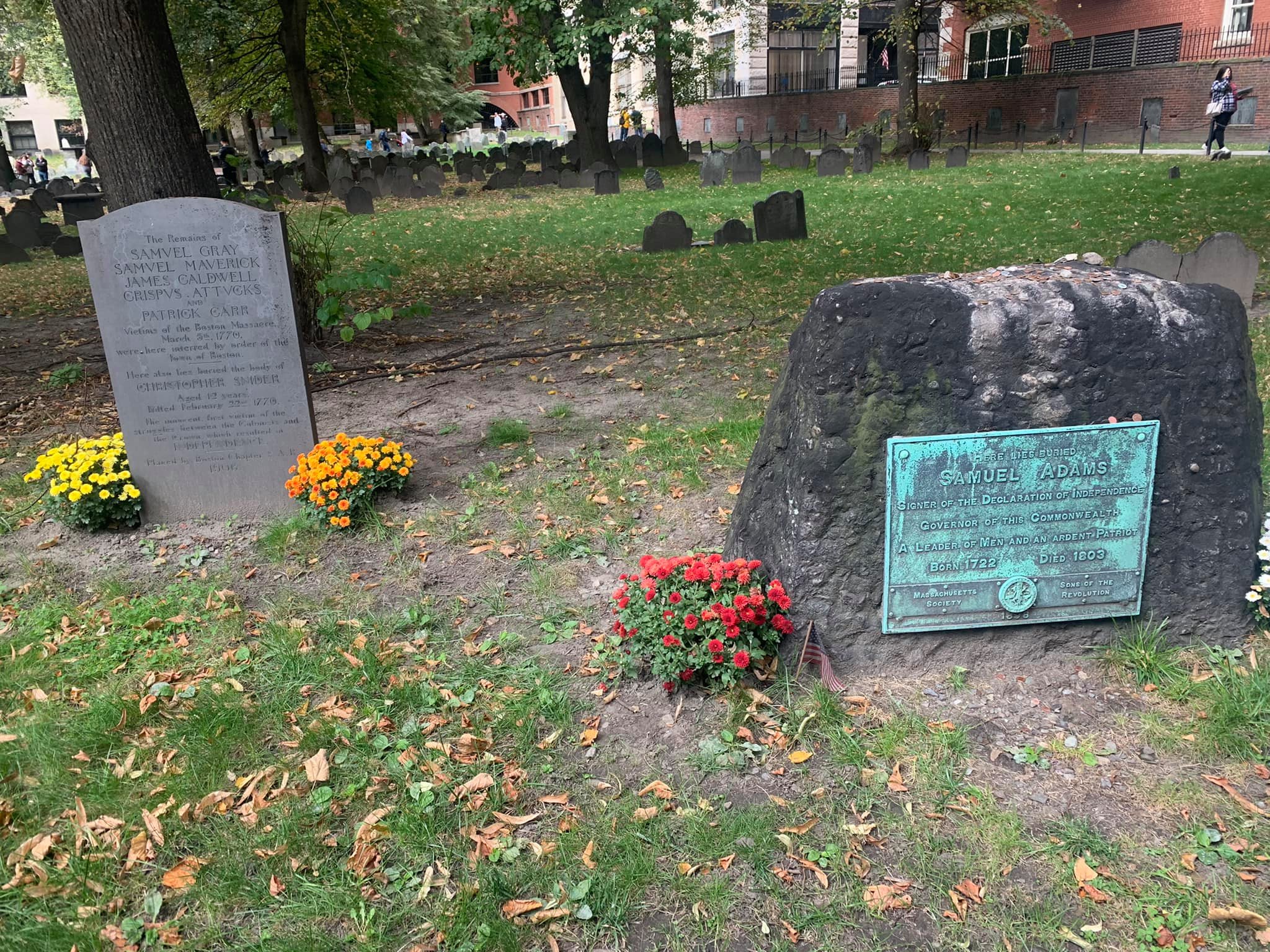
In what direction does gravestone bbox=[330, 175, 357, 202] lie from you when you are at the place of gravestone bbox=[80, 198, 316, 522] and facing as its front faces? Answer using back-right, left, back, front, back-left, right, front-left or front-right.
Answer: back

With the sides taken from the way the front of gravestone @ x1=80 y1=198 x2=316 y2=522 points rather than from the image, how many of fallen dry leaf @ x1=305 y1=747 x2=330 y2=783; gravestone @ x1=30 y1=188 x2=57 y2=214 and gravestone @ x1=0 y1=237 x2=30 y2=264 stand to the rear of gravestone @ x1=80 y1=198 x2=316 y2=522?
2

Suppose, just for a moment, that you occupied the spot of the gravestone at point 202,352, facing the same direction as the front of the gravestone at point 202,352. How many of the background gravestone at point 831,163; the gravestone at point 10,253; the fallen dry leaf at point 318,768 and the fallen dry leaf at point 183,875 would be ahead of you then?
2

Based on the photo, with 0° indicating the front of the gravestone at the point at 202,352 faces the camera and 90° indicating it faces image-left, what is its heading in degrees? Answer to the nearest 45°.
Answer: approximately 0°

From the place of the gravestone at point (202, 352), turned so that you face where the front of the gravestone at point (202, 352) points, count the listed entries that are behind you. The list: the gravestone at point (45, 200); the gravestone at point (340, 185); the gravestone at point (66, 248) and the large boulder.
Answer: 3

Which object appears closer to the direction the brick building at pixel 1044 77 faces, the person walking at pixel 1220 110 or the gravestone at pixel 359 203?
the gravestone

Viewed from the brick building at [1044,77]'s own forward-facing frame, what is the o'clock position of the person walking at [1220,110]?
The person walking is roughly at 10 o'clock from the brick building.

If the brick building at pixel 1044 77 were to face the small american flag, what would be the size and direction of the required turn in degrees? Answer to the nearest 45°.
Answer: approximately 45° to its left

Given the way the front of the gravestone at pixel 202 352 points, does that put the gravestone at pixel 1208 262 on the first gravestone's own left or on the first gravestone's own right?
on the first gravestone's own left

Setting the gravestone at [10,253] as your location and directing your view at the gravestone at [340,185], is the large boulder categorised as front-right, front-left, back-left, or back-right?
back-right

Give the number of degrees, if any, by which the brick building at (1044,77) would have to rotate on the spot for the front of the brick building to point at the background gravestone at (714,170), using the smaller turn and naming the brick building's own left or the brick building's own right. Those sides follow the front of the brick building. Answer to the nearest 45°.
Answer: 0° — it already faces it
